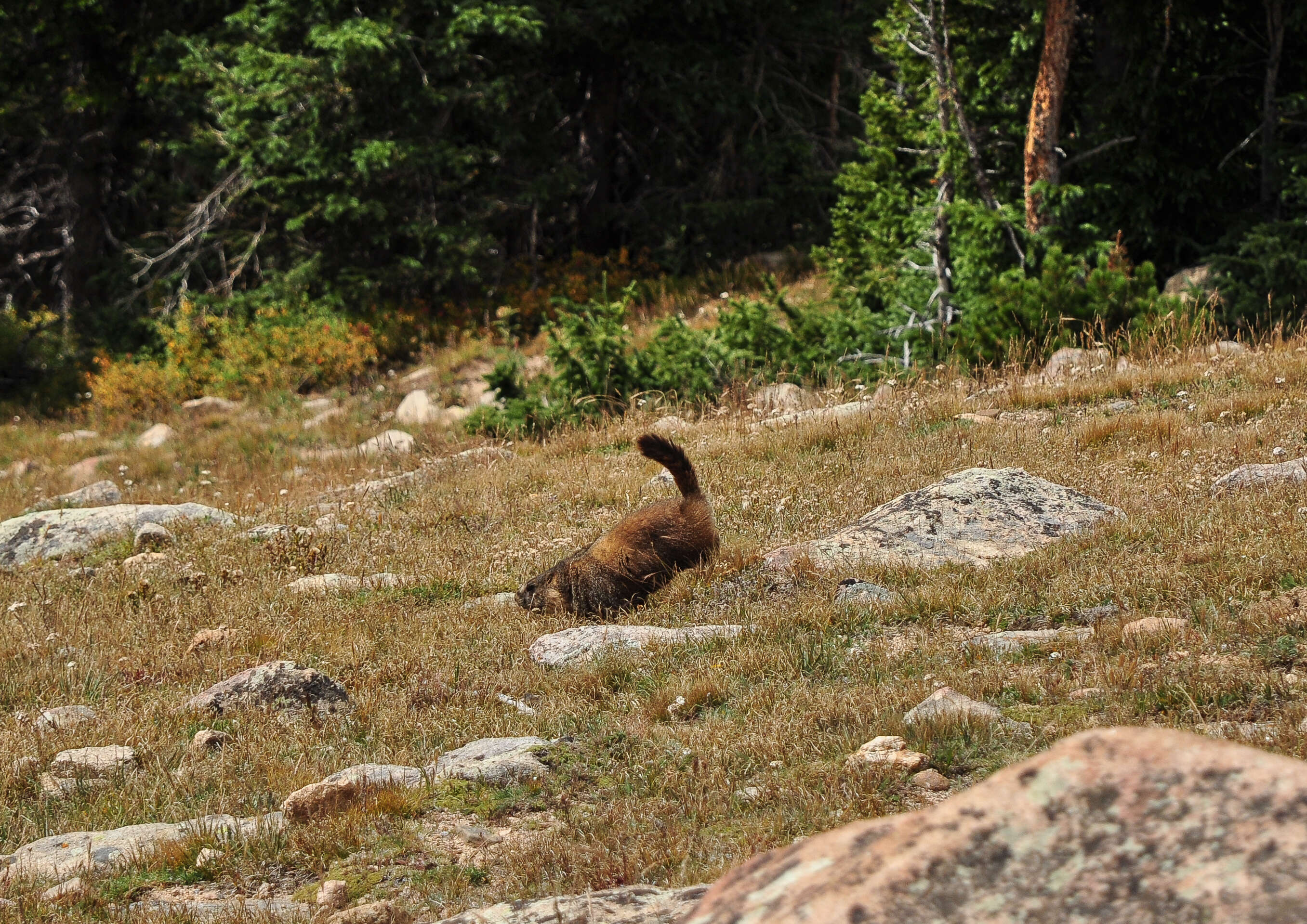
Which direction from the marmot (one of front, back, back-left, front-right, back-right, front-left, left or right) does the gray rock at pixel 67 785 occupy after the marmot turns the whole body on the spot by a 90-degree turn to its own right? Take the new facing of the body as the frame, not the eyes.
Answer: back-left

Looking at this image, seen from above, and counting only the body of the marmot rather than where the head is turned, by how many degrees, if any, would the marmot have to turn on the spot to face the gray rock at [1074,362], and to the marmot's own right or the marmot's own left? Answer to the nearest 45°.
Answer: approximately 135° to the marmot's own right

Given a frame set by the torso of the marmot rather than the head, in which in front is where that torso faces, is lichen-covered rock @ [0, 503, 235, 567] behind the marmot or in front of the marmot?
in front

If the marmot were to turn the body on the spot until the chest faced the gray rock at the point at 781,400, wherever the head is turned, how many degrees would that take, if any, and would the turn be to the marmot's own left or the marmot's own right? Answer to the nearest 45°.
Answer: approximately 90° to the marmot's own right

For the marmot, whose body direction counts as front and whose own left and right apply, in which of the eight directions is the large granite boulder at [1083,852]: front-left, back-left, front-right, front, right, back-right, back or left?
left

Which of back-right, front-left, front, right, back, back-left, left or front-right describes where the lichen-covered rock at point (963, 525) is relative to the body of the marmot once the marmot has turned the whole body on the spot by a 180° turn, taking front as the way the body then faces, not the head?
front

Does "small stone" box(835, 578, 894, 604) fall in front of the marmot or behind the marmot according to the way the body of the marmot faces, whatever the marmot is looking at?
behind

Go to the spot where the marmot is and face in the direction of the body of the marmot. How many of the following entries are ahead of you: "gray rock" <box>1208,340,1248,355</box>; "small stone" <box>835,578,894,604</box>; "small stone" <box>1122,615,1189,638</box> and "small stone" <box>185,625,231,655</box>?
1

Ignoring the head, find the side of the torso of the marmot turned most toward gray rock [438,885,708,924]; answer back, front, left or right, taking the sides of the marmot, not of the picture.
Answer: left

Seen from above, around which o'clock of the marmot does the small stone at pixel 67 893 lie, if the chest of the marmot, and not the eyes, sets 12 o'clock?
The small stone is roughly at 10 o'clock from the marmot.

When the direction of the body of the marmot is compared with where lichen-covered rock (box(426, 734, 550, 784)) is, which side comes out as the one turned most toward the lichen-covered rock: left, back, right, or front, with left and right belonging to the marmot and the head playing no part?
left

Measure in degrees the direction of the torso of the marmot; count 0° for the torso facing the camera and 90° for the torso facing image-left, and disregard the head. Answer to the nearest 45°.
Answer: approximately 90°

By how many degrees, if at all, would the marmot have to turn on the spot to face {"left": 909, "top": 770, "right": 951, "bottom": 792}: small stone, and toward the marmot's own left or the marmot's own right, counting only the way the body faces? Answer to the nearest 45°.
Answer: approximately 90° to the marmot's own left
